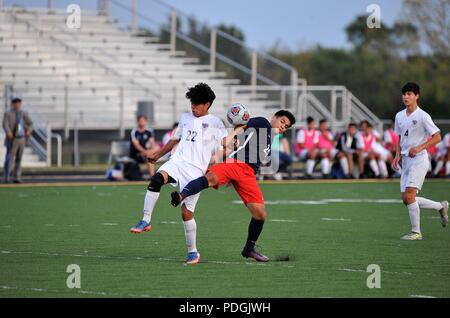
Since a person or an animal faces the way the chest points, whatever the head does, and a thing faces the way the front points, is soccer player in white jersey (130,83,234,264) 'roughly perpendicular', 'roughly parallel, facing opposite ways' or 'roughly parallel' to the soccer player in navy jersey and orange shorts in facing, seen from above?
roughly perpendicular

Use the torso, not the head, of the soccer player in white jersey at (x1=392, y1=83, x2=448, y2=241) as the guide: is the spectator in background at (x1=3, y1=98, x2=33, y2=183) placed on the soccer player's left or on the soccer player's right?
on the soccer player's right

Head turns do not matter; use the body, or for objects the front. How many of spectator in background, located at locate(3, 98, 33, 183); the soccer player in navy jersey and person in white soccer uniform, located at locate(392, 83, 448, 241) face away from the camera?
0

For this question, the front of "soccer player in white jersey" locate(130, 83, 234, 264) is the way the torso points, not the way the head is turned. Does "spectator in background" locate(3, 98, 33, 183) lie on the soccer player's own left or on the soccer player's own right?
on the soccer player's own right

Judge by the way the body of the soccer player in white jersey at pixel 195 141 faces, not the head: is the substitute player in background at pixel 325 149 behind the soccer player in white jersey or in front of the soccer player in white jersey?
behind

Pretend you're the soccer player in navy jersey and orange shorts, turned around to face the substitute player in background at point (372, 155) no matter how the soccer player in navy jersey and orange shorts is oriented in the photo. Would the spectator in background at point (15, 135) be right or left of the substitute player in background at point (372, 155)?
left

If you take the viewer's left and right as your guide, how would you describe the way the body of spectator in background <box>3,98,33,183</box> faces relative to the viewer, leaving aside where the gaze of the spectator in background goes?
facing the viewer

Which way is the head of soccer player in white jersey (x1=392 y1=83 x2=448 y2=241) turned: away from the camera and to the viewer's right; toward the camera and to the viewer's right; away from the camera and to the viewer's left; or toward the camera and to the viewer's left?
toward the camera and to the viewer's left

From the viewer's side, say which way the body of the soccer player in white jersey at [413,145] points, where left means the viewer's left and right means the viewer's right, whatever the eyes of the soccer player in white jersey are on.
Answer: facing the viewer and to the left of the viewer
